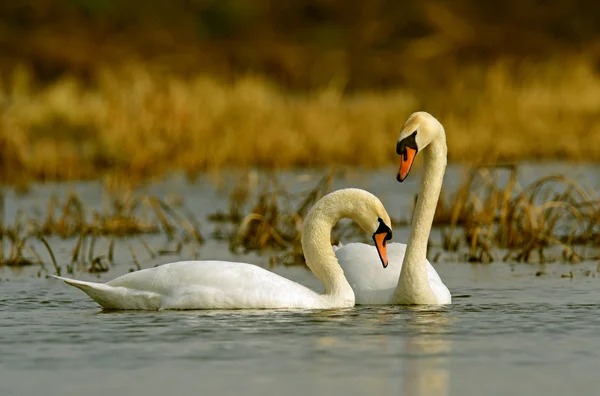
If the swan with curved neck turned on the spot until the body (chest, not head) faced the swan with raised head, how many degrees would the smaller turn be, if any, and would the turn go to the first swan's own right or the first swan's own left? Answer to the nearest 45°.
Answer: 0° — it already faces it

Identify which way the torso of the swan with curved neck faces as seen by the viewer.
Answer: to the viewer's right
